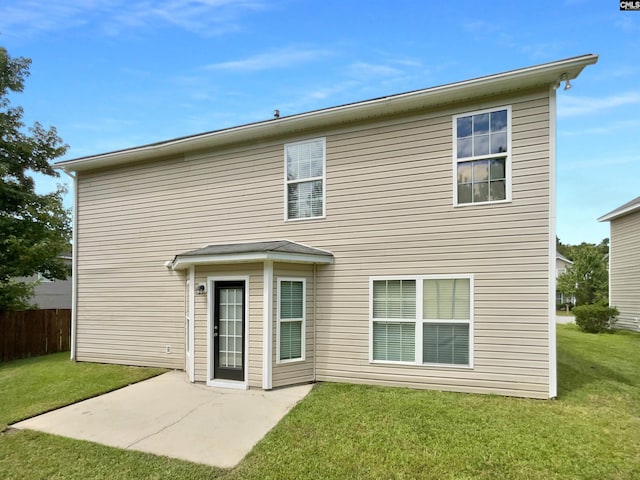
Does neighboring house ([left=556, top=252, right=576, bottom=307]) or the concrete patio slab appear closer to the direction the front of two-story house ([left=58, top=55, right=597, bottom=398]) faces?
the neighboring house

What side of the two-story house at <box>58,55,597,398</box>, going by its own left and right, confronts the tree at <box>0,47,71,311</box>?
left

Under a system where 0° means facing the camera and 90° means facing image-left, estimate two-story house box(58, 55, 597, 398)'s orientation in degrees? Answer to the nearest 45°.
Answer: approximately 225°

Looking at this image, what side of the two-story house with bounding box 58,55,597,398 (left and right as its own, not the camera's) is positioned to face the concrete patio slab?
back

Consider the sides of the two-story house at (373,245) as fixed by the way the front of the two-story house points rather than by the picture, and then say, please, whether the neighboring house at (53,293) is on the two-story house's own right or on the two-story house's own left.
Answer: on the two-story house's own left

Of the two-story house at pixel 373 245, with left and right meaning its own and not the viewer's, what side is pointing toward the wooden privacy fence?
left
